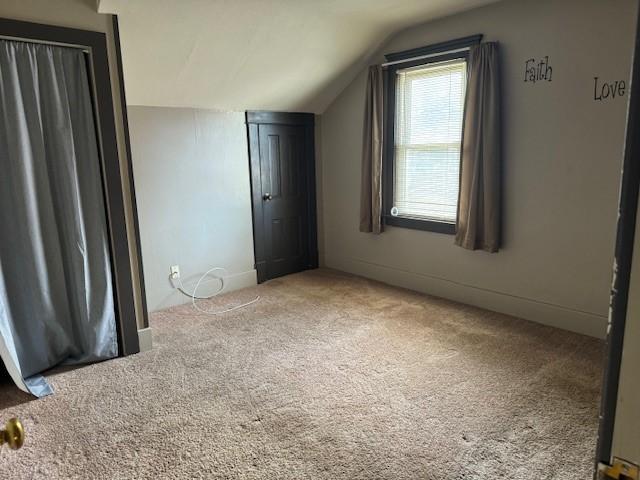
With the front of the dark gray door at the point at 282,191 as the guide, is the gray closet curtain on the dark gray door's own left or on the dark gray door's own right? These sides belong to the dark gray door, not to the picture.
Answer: on the dark gray door's own right

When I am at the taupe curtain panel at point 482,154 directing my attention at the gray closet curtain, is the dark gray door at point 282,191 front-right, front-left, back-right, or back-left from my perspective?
front-right

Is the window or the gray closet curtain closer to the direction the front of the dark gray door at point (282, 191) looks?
the window

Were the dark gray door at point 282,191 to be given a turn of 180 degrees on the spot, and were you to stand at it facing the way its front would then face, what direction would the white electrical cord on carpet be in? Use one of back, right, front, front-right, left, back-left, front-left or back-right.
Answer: left

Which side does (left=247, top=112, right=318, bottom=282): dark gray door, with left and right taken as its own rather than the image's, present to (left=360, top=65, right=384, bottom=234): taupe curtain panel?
front

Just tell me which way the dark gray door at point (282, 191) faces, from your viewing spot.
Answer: facing the viewer and to the right of the viewer

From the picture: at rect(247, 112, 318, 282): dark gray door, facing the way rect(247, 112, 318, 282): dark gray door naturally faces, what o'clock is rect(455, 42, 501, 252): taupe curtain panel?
The taupe curtain panel is roughly at 12 o'clock from the dark gray door.

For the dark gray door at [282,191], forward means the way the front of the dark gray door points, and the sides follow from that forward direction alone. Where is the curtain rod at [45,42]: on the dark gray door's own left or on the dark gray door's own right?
on the dark gray door's own right
